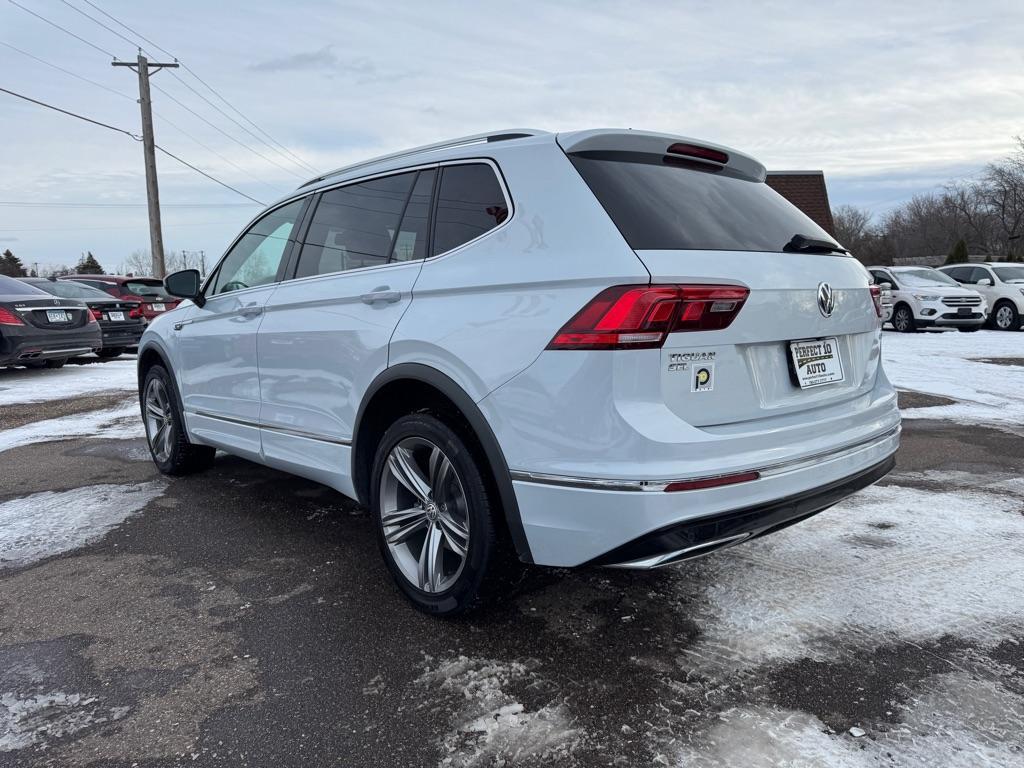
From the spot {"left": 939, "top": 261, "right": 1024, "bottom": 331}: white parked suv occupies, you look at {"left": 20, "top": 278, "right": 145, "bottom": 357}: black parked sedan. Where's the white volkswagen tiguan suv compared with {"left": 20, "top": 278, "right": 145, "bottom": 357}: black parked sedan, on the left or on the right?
left

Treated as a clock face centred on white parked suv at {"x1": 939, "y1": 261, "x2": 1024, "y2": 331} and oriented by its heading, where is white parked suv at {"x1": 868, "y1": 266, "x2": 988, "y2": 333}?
white parked suv at {"x1": 868, "y1": 266, "x2": 988, "y2": 333} is roughly at 3 o'clock from white parked suv at {"x1": 939, "y1": 261, "x2": 1024, "y2": 331}.

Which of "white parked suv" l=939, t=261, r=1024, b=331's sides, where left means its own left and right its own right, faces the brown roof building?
back

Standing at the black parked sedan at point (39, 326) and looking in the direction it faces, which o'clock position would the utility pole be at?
The utility pole is roughly at 2 o'clock from the black parked sedan.

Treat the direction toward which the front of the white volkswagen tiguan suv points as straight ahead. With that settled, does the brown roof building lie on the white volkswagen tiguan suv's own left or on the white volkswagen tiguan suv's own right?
on the white volkswagen tiguan suv's own right

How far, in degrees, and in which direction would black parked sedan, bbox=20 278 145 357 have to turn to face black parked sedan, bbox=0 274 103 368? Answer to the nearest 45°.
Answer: approximately 135° to its left

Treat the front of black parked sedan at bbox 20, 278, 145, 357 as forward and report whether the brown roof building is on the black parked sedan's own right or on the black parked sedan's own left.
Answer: on the black parked sedan's own right

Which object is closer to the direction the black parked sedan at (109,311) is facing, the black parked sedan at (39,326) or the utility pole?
the utility pole

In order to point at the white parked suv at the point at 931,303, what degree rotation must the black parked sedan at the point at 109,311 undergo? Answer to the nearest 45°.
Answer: approximately 135° to its right

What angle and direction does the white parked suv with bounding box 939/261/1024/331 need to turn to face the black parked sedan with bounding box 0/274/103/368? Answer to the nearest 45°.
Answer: approximately 90° to its right

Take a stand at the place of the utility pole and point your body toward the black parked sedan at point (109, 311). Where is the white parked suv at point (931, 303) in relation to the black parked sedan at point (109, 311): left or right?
left

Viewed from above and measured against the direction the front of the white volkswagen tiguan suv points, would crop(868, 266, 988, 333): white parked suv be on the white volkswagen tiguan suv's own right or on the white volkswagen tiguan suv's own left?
on the white volkswagen tiguan suv's own right
